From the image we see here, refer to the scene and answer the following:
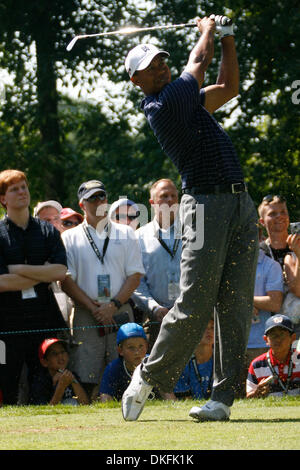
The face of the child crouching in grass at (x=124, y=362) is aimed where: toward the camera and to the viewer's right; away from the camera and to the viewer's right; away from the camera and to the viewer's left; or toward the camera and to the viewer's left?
toward the camera and to the viewer's right

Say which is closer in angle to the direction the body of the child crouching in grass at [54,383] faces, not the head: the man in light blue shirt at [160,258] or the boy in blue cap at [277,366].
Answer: the boy in blue cap

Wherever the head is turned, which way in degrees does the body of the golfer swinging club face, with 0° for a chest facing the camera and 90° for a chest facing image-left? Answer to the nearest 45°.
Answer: approximately 315°

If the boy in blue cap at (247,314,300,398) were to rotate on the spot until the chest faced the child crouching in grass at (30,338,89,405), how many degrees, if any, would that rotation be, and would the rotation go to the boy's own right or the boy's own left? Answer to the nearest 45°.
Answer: approximately 90° to the boy's own right

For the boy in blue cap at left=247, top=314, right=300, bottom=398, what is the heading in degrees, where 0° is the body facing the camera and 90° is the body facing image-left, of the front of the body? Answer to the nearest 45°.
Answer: approximately 0°

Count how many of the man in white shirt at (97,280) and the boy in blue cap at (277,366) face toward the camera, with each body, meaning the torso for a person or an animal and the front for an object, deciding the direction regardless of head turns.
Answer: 2

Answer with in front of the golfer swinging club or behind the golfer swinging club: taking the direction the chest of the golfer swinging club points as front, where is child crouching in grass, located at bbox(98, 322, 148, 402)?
behind
